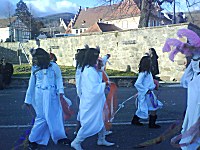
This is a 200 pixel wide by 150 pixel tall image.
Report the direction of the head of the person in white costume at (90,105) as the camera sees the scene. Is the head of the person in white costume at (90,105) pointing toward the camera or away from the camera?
away from the camera

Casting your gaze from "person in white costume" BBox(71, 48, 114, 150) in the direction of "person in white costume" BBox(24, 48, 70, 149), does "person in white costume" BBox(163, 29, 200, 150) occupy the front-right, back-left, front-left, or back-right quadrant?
back-left

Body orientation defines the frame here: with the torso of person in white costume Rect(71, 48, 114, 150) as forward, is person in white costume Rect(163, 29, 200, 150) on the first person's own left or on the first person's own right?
on the first person's own right
